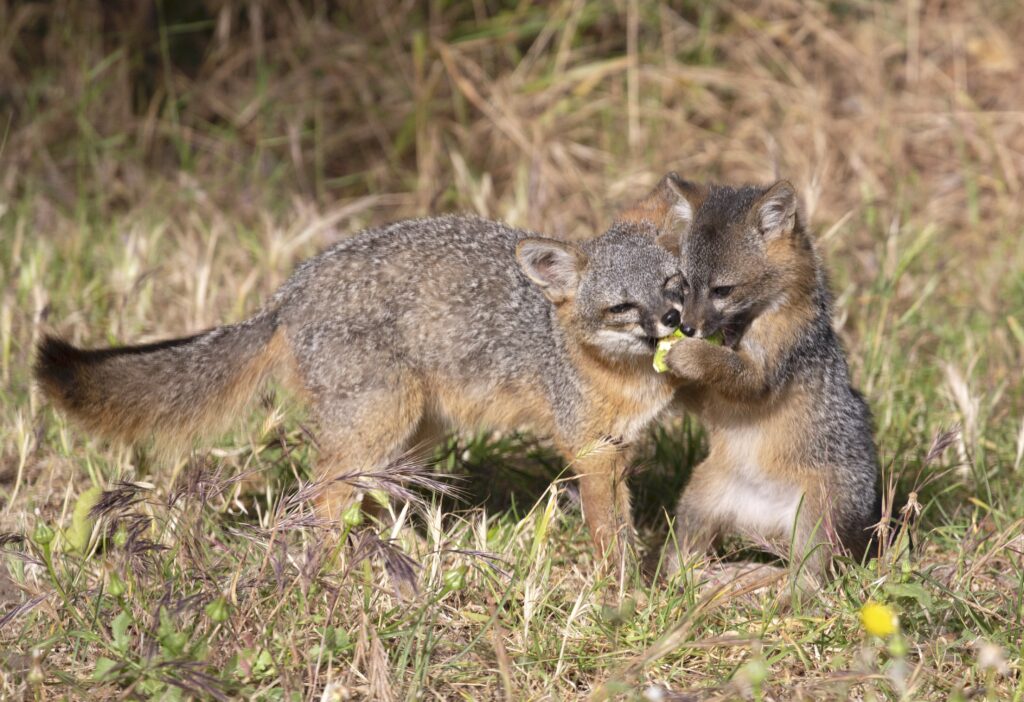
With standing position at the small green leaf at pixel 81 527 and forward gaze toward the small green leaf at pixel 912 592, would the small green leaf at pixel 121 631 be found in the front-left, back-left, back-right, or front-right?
front-right

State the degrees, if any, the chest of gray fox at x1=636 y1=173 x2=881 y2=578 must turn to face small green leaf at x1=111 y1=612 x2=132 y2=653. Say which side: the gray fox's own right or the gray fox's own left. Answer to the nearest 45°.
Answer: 0° — it already faces it

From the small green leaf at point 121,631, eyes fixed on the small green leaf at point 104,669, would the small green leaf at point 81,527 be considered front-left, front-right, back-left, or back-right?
back-right

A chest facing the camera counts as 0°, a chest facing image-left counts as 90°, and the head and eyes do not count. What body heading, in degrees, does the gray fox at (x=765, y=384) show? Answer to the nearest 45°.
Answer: approximately 45°

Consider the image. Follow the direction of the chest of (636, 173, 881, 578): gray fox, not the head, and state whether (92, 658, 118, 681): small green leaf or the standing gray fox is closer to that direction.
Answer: the small green leaf

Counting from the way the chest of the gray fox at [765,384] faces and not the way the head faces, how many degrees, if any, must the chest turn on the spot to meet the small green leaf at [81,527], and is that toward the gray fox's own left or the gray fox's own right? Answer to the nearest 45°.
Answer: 0° — it already faces it

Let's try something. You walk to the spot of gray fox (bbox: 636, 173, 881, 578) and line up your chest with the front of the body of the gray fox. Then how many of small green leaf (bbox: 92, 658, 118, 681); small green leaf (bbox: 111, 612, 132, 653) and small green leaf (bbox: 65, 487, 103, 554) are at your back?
0

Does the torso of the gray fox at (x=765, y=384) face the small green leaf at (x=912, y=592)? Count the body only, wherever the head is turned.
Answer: no

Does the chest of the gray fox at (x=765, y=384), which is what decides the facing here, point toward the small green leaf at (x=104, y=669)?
yes

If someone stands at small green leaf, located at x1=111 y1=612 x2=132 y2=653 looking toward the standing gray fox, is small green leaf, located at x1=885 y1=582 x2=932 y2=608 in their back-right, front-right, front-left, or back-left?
front-right

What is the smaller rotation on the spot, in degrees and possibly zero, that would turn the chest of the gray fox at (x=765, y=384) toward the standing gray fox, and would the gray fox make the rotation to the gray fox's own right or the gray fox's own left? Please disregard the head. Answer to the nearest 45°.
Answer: approximately 45° to the gray fox's own right
